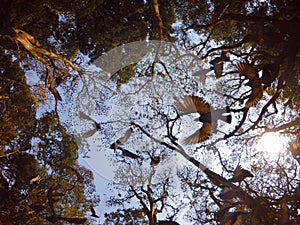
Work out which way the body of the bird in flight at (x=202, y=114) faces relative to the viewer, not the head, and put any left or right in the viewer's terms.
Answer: facing to the left of the viewer
